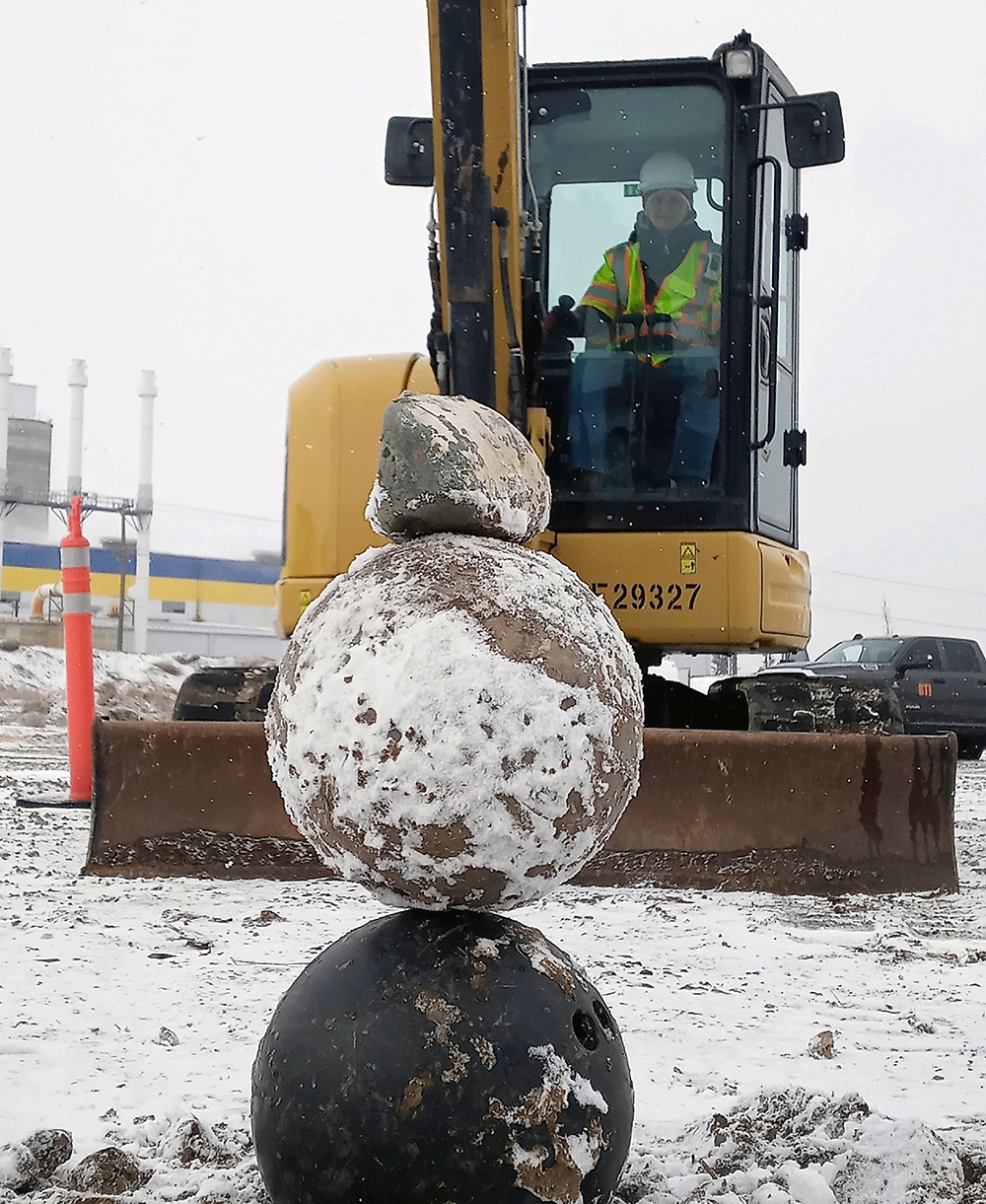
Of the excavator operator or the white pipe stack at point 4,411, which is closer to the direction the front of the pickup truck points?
the excavator operator

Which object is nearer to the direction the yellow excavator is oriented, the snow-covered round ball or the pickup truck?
the snow-covered round ball

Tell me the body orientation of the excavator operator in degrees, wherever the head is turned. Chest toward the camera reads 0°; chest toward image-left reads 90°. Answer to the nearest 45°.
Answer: approximately 0°

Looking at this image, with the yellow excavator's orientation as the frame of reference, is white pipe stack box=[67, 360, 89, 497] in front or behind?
behind

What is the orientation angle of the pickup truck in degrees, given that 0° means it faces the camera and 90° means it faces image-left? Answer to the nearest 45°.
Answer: approximately 45°

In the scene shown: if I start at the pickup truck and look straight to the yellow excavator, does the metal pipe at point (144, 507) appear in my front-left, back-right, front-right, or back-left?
back-right
